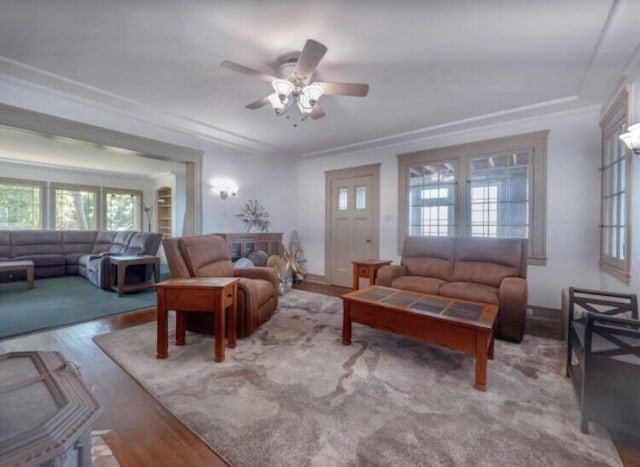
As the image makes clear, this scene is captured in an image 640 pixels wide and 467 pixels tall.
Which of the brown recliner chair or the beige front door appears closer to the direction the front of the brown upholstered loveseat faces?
the brown recliner chair

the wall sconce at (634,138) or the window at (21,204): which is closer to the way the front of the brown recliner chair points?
the wall sconce

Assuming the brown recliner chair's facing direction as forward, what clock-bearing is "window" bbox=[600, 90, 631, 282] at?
The window is roughly at 11 o'clock from the brown recliner chair.

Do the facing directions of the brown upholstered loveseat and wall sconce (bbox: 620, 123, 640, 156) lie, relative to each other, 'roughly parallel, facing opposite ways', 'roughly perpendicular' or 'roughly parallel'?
roughly perpendicular

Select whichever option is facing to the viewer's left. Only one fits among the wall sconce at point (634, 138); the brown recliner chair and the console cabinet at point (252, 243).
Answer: the wall sconce

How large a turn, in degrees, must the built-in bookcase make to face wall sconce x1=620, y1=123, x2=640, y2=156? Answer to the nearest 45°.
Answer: approximately 45° to its left

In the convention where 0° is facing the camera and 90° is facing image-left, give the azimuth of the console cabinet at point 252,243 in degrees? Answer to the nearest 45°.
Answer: approximately 315°

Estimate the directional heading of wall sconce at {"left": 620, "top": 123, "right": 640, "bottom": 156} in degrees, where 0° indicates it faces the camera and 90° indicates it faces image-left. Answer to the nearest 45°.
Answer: approximately 90°

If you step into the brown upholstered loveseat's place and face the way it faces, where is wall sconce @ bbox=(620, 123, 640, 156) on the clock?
The wall sconce is roughly at 9 o'clock from the brown upholstered loveseat.

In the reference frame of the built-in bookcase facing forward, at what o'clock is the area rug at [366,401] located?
The area rug is roughly at 10 o'clock from the built-in bookcase.
